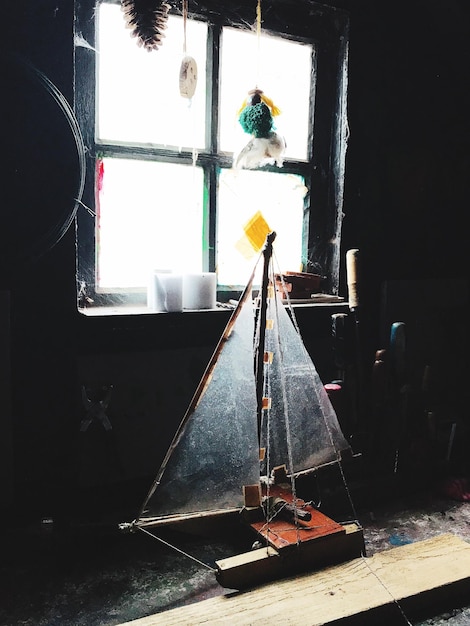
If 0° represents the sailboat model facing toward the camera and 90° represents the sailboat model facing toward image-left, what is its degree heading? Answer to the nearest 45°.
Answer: approximately 45°
